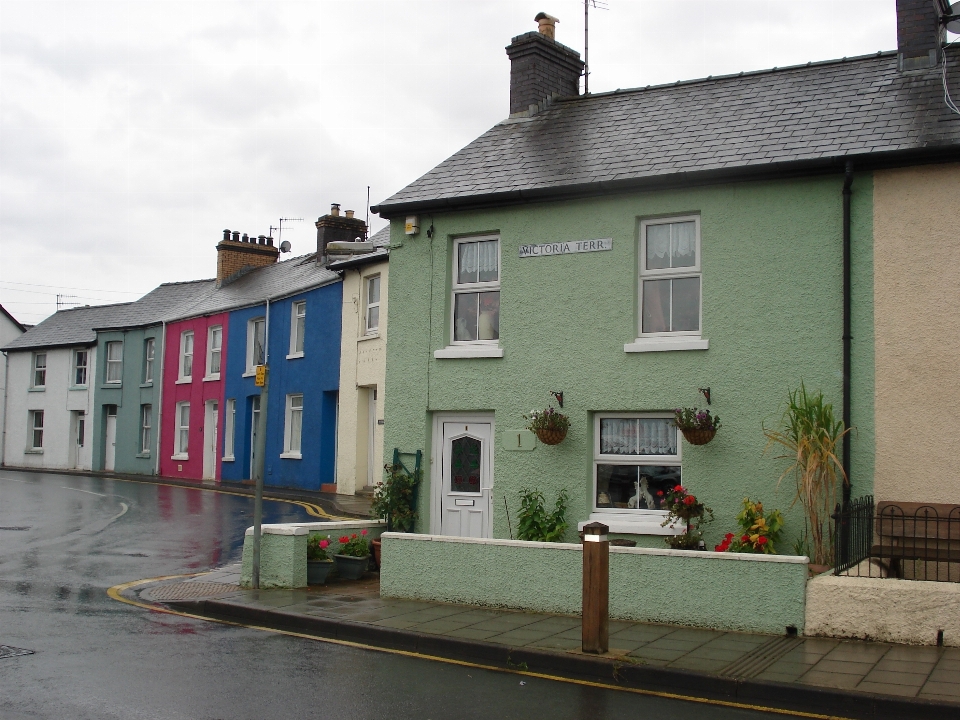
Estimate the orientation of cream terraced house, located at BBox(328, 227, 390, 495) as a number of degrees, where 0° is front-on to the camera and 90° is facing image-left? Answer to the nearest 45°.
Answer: approximately 45°

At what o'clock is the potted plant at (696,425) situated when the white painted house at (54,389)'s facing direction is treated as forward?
The potted plant is roughly at 10 o'clock from the white painted house.

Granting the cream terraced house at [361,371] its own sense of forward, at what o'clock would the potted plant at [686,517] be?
The potted plant is roughly at 10 o'clock from the cream terraced house.

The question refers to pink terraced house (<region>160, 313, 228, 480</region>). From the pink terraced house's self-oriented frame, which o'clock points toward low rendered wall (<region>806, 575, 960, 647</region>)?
The low rendered wall is roughly at 10 o'clock from the pink terraced house.

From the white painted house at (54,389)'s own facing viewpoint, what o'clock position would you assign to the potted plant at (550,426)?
The potted plant is roughly at 10 o'clock from the white painted house.

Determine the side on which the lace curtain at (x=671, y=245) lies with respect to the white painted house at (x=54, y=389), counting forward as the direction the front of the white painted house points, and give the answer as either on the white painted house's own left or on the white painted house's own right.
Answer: on the white painted house's own left

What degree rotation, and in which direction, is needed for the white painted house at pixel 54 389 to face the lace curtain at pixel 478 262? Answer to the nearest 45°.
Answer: approximately 45° to its left

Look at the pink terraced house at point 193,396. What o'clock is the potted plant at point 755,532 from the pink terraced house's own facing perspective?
The potted plant is roughly at 10 o'clock from the pink terraced house.

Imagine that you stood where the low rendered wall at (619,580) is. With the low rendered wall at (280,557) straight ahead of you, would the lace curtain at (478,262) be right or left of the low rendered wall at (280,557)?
right

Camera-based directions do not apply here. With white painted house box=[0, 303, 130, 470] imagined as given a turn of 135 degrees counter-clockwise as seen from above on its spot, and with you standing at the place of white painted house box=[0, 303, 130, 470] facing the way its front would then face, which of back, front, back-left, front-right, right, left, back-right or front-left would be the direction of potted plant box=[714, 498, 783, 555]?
right

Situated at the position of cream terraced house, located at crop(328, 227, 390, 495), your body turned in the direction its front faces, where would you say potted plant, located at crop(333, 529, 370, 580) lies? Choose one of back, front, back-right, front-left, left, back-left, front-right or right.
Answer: front-left

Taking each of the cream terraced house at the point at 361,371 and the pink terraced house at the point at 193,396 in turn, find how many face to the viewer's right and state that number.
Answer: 0

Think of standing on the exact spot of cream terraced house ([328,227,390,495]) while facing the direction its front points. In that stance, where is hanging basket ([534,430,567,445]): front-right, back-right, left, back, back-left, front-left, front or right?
front-left

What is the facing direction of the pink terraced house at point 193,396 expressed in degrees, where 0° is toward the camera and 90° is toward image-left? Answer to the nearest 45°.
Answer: approximately 45°
